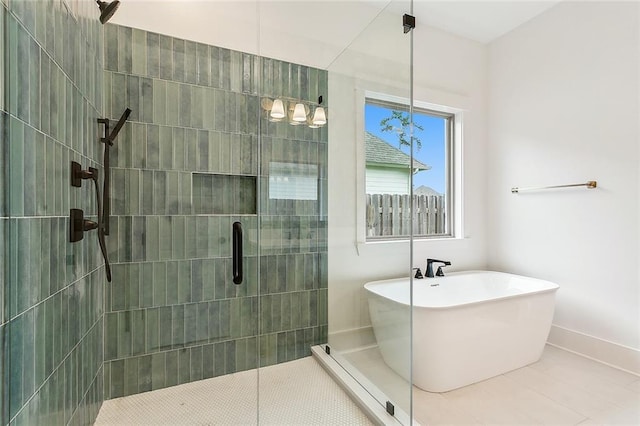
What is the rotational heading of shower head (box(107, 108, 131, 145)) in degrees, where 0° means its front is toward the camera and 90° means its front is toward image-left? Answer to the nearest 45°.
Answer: approximately 270°

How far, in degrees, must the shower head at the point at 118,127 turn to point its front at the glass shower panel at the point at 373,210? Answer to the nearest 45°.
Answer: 0° — it already faces it
